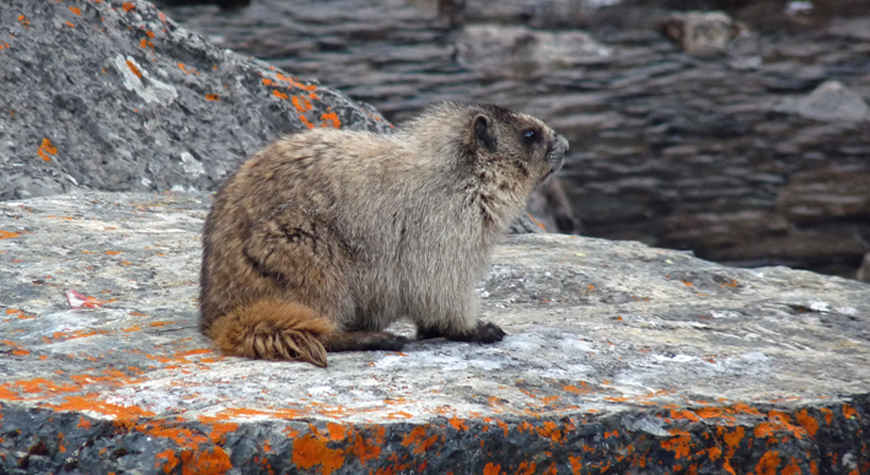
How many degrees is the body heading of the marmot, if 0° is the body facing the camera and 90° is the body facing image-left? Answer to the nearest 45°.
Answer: approximately 270°

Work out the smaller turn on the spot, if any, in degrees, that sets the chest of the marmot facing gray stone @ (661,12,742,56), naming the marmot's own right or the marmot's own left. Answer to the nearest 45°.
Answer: approximately 45° to the marmot's own left

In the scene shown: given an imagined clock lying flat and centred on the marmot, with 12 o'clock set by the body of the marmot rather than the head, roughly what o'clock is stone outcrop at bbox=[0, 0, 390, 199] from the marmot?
The stone outcrop is roughly at 8 o'clock from the marmot.

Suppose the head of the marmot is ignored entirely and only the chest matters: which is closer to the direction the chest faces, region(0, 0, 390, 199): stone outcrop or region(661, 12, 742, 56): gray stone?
the gray stone

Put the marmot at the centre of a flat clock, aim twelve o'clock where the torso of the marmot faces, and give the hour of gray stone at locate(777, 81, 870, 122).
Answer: The gray stone is roughly at 10 o'clock from the marmot.

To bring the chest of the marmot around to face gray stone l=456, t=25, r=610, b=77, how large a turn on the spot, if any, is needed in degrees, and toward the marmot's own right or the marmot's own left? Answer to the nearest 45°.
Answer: approximately 90° to the marmot's own left

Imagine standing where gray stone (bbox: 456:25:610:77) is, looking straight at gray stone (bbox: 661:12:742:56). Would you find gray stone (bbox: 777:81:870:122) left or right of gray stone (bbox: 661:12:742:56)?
right

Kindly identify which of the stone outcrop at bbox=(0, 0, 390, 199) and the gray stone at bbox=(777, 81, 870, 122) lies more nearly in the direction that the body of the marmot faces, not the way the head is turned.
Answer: the gray stone
